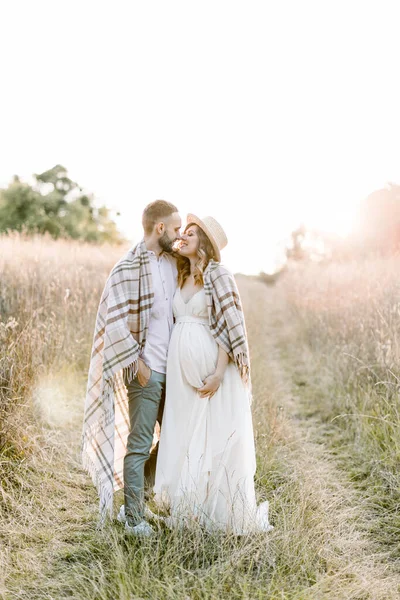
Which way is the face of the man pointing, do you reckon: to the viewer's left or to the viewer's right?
to the viewer's right

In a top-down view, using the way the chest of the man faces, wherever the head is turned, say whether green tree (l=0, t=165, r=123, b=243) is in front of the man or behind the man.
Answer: behind

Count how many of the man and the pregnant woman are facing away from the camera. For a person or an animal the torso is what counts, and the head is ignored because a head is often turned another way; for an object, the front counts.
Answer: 0

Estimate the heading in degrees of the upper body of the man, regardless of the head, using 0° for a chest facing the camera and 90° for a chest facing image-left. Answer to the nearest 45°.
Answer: approximately 315°

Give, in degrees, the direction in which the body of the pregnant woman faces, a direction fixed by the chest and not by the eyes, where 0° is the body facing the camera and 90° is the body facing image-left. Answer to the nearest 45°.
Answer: approximately 45°
